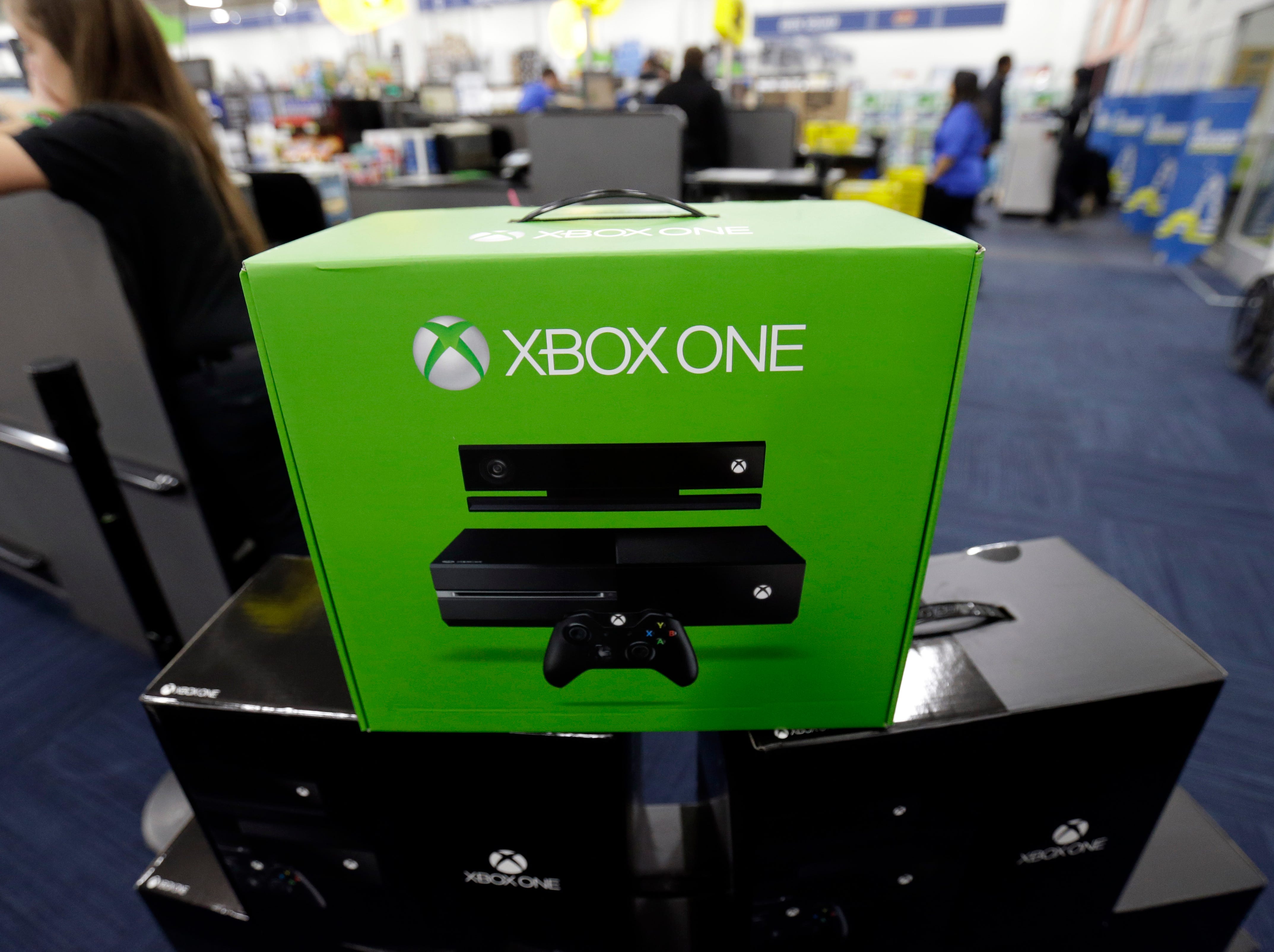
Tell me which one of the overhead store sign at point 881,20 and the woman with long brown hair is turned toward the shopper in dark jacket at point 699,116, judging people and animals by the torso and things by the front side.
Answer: the overhead store sign

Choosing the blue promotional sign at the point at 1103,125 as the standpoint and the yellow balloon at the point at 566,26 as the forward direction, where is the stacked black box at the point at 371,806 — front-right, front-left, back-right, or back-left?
front-left

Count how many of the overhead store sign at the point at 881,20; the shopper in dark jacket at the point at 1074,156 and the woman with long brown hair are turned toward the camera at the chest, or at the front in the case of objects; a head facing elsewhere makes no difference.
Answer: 1

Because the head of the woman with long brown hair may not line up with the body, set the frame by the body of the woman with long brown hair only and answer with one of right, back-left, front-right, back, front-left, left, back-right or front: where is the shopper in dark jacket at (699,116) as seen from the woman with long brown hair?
back-right

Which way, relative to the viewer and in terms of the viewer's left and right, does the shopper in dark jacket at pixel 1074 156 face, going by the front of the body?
facing to the left of the viewer

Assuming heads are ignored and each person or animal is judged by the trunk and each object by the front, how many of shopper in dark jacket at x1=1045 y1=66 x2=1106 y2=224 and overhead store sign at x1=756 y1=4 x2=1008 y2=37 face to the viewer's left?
1

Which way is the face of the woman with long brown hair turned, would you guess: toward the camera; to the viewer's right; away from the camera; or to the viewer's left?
to the viewer's left

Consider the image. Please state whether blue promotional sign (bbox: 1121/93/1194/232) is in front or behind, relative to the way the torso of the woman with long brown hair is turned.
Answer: behind

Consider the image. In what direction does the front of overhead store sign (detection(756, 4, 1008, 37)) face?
toward the camera

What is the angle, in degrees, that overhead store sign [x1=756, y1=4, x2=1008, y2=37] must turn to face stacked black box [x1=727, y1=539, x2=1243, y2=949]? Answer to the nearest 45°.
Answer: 0° — it already faces it

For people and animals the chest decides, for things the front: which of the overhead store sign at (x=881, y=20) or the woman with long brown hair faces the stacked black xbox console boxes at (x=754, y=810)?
the overhead store sign

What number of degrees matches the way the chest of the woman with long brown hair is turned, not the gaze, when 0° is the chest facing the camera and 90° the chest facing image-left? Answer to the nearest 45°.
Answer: approximately 90°

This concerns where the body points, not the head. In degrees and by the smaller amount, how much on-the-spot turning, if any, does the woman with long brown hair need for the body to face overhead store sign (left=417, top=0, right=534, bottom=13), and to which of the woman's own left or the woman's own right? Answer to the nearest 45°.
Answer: approximately 135° to the woman's own right
